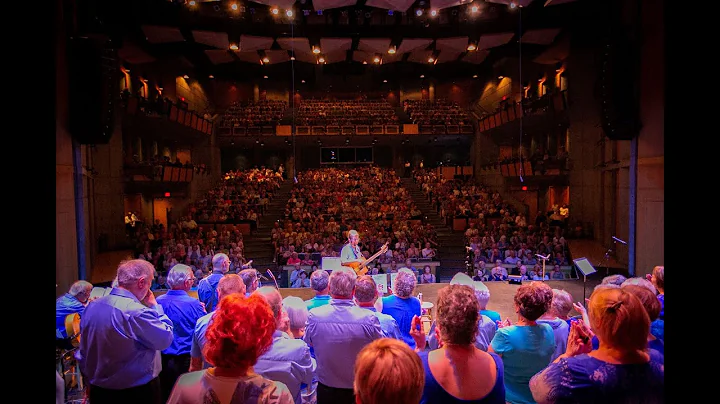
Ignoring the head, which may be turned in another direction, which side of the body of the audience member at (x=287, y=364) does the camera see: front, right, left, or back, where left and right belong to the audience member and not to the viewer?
back

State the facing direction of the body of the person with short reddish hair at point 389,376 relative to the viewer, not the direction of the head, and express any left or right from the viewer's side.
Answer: facing away from the viewer

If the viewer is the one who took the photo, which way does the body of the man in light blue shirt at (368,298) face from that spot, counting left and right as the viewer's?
facing away from the viewer

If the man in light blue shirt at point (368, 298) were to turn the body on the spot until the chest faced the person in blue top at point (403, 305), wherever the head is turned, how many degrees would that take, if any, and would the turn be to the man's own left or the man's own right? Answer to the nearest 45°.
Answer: approximately 45° to the man's own right

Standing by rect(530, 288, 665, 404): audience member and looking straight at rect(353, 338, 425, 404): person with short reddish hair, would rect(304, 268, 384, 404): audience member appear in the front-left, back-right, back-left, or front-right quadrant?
front-right

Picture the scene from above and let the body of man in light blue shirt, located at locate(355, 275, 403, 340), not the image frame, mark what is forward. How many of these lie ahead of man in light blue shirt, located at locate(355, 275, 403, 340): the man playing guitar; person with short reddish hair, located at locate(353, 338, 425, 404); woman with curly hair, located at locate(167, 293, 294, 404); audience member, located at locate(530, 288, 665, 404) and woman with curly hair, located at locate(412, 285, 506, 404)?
1

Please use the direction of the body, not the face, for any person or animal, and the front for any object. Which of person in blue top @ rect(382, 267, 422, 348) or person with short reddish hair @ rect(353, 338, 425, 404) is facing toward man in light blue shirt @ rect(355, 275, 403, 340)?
person with short reddish hair @ rect(353, 338, 425, 404)

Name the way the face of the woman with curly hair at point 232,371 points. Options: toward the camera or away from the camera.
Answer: away from the camera

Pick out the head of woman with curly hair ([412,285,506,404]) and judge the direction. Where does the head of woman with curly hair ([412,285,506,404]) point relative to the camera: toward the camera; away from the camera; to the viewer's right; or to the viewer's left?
away from the camera

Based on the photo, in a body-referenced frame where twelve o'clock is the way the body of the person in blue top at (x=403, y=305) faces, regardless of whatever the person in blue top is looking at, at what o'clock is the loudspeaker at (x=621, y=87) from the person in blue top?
The loudspeaker is roughly at 1 o'clock from the person in blue top.

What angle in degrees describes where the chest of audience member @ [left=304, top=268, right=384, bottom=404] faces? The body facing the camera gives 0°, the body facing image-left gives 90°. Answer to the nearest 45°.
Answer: approximately 180°

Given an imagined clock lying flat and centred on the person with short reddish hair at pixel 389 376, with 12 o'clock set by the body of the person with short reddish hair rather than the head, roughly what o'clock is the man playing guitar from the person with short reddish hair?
The man playing guitar is roughly at 12 o'clock from the person with short reddish hair.

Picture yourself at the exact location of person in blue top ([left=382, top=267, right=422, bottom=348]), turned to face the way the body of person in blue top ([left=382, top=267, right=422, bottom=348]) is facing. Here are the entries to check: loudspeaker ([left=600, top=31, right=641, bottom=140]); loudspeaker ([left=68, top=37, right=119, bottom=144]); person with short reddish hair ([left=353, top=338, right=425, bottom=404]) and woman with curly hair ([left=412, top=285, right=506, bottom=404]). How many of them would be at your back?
2

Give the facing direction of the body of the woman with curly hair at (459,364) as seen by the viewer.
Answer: away from the camera

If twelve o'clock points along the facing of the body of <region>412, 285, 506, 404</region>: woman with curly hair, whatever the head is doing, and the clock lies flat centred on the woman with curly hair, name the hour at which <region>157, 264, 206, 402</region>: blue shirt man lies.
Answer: The blue shirt man is roughly at 10 o'clock from the woman with curly hair.

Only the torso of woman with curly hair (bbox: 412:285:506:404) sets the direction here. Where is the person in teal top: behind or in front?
in front

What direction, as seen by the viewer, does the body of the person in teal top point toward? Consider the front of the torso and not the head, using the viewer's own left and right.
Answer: facing away from the viewer and to the left of the viewer
